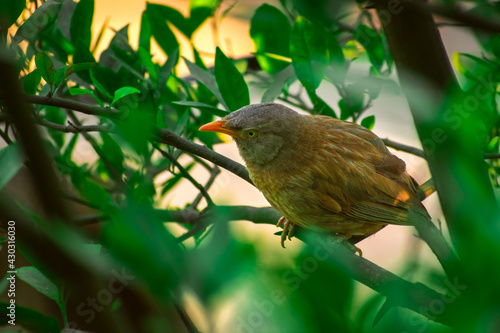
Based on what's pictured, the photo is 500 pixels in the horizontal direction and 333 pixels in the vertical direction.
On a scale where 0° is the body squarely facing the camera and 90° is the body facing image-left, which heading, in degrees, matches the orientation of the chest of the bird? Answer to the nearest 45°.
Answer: approximately 90°

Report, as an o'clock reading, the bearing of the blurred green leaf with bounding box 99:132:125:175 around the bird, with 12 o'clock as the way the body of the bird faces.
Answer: The blurred green leaf is roughly at 11 o'clock from the bird.

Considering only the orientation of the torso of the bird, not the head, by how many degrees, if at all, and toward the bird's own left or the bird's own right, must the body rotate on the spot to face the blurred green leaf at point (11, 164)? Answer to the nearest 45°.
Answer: approximately 45° to the bird's own left

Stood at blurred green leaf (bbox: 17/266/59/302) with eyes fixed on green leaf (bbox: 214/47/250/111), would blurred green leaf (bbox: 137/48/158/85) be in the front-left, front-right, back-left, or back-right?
front-left

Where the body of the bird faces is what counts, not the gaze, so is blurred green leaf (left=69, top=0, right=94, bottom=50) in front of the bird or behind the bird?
in front

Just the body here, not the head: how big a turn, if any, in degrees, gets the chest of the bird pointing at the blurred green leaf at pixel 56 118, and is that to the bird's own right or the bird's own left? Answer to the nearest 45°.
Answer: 0° — it already faces it

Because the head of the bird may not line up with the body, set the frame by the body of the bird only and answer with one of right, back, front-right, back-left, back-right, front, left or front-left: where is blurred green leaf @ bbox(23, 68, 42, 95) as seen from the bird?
front-left

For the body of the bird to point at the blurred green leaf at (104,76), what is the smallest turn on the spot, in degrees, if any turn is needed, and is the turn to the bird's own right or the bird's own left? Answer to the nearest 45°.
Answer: approximately 45° to the bird's own left

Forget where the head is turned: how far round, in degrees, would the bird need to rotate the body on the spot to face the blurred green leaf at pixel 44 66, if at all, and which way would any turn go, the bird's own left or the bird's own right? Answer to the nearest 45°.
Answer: approximately 45° to the bird's own left
